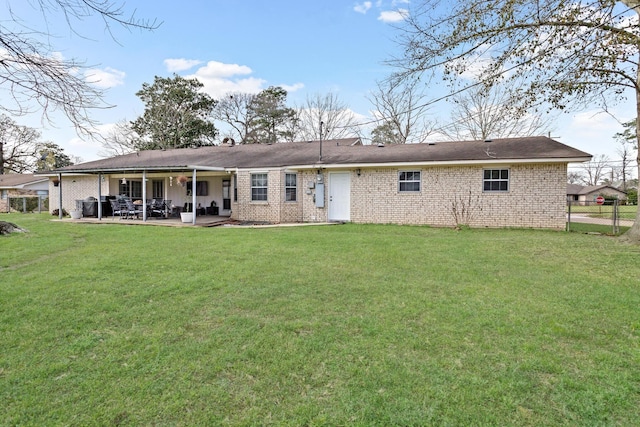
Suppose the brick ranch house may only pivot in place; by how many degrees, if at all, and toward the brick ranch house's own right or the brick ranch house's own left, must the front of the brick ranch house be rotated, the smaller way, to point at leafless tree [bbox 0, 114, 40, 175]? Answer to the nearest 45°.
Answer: approximately 45° to the brick ranch house's own left

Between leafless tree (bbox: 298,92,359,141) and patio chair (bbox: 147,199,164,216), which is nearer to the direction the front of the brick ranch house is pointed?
the leafless tree

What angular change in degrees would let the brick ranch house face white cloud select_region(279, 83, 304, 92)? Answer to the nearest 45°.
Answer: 0° — it already faces it

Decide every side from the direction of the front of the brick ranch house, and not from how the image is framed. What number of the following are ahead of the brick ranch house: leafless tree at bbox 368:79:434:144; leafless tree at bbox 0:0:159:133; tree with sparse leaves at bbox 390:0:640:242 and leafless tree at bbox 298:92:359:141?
2

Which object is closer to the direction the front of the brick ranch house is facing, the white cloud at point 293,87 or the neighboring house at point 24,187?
the white cloud

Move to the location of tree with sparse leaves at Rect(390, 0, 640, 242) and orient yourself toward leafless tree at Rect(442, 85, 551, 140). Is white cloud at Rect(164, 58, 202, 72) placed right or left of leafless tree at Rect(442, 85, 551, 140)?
left

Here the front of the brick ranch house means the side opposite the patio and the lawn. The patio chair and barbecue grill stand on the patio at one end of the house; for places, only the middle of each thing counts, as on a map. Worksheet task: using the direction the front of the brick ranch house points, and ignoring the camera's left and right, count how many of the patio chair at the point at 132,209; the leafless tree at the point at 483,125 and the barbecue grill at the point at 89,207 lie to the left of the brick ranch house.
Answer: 2

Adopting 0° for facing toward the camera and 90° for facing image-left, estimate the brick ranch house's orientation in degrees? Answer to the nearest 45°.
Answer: approximately 180°

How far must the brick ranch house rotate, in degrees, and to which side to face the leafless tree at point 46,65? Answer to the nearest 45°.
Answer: approximately 135° to its left

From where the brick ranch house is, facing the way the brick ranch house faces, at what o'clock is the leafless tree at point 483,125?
The leafless tree is roughly at 1 o'clock from the brick ranch house.

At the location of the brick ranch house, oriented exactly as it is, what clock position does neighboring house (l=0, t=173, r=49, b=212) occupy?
The neighboring house is roughly at 10 o'clock from the brick ranch house.

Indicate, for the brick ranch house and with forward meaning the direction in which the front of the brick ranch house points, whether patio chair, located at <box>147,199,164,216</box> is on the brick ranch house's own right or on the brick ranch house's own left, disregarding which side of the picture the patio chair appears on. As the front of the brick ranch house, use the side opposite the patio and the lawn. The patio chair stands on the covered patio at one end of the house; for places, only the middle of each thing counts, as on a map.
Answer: on the brick ranch house's own left

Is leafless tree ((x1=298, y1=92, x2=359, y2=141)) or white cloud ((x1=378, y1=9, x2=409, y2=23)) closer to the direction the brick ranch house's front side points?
the leafless tree
